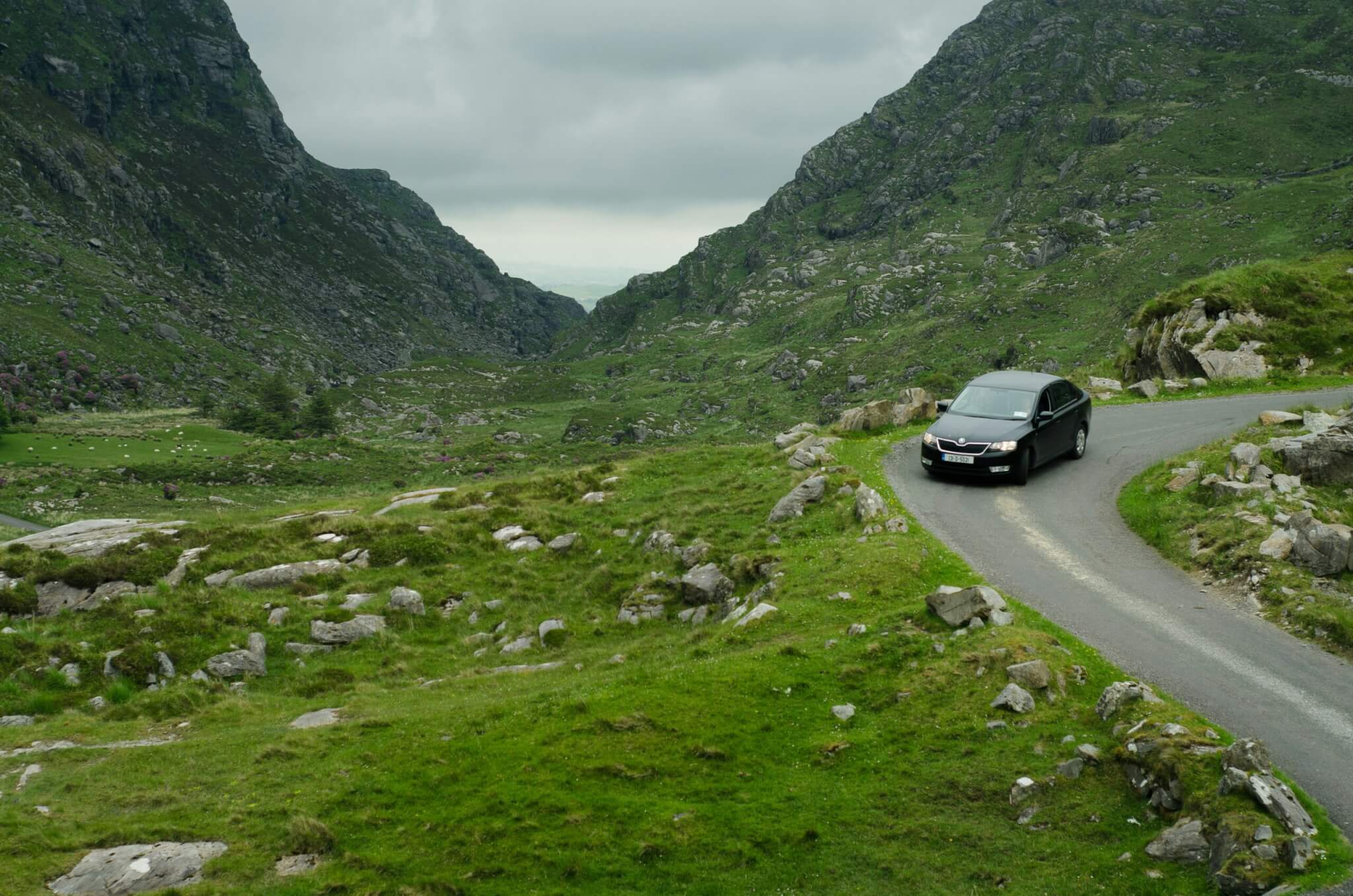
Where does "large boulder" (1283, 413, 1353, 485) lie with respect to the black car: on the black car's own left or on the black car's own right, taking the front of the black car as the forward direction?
on the black car's own left

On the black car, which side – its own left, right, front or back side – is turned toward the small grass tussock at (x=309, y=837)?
front

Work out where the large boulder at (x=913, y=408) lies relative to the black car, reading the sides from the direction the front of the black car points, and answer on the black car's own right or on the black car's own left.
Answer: on the black car's own right

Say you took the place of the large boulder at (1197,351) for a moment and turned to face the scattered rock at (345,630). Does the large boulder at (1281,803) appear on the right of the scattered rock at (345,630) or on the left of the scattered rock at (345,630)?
left

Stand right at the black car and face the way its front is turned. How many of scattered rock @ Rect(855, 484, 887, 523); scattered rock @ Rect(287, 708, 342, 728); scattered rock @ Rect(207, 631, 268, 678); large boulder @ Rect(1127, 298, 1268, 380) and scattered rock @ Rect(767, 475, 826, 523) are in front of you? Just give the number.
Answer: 4

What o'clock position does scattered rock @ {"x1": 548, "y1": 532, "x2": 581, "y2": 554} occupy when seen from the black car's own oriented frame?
The scattered rock is roughly at 1 o'clock from the black car.

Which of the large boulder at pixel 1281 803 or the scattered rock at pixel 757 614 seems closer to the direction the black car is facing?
the scattered rock

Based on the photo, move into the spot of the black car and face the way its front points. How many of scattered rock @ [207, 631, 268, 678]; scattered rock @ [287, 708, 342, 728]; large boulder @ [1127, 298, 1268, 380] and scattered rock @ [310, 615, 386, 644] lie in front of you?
3

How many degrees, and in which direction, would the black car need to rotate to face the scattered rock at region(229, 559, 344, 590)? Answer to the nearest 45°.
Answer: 0° — it already faces it

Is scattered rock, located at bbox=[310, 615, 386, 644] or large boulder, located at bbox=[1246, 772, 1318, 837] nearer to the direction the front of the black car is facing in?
the scattered rock

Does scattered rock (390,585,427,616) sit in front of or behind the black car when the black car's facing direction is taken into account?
in front

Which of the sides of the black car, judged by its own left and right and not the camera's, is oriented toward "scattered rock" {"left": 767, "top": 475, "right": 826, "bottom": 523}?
front

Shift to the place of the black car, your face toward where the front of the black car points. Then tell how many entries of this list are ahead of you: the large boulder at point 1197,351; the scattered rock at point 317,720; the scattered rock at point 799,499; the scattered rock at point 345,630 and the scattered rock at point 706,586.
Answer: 4

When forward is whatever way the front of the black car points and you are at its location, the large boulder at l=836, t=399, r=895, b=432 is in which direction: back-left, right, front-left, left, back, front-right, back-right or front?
right

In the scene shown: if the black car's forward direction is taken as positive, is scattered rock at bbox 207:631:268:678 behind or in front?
in front

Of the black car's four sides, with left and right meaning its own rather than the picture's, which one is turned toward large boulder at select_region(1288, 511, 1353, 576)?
left

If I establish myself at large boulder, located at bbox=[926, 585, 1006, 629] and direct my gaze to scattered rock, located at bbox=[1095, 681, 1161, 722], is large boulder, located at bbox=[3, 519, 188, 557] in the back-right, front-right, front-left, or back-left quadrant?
back-right

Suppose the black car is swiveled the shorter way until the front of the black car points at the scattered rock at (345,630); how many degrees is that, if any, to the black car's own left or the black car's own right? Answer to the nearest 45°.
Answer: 0° — it already faces it
